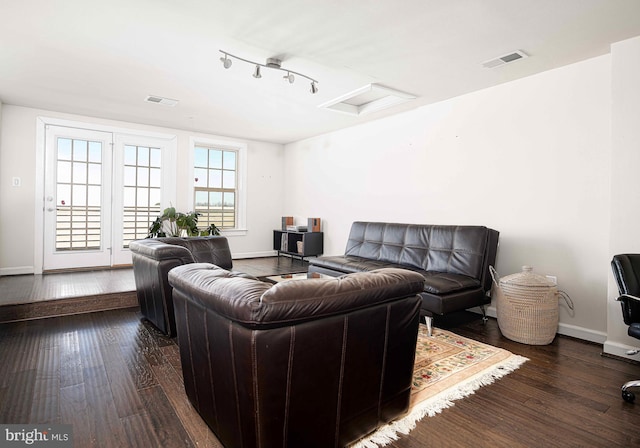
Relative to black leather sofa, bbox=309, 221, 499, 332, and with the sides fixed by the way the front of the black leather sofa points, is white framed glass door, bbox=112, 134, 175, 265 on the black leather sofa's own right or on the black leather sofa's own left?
on the black leather sofa's own right

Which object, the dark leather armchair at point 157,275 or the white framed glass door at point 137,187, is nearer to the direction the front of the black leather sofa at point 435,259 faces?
the dark leather armchair

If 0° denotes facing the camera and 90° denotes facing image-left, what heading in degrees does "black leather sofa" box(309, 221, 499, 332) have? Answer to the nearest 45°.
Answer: approximately 45°

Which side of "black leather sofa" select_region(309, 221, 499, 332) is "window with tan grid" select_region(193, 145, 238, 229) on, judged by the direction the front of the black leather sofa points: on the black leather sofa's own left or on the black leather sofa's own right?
on the black leather sofa's own right

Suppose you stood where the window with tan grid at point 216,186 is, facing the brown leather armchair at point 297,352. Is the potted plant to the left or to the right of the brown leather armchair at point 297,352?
right

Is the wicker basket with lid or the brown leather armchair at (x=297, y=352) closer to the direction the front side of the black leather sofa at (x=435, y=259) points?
the brown leather armchair

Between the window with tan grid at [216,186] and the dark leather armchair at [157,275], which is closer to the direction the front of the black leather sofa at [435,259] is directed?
the dark leather armchair

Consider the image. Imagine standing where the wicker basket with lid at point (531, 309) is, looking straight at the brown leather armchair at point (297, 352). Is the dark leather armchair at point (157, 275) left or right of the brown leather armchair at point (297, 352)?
right

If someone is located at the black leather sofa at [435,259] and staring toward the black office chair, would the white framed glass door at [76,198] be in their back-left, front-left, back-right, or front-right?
back-right
